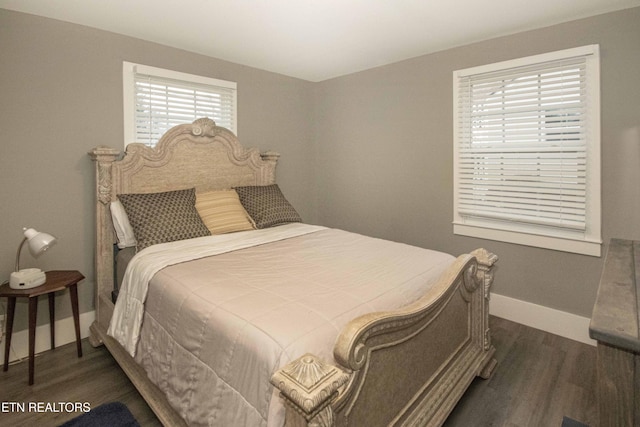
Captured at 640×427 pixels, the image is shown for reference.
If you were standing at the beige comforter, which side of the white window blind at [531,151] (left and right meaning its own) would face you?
front

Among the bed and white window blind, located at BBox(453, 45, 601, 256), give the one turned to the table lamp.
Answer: the white window blind

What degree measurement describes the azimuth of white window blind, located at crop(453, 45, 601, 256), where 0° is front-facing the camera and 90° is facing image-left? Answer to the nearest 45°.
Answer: approximately 45°

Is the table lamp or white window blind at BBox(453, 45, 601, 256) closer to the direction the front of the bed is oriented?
the white window blind

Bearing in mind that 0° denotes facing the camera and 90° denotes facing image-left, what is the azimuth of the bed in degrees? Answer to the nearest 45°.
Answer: approximately 315°

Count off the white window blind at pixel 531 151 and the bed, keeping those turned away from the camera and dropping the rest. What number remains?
0

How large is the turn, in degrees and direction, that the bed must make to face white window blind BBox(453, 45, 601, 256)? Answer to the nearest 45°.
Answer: approximately 90° to its left

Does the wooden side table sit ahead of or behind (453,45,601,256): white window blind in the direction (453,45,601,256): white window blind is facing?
ahead

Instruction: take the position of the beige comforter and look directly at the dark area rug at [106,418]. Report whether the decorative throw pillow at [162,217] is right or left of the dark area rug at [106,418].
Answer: right

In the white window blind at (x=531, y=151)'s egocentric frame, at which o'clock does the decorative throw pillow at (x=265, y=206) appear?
The decorative throw pillow is roughly at 1 o'clock from the white window blind.

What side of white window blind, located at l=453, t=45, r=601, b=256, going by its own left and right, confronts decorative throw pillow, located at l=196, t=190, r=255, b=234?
front
